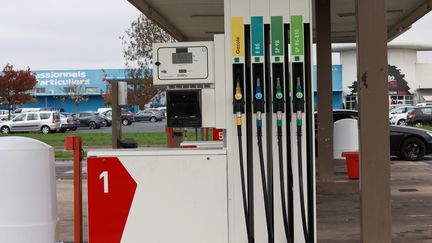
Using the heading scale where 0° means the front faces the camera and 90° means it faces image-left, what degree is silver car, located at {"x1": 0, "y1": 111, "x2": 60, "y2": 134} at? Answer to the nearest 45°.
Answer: approximately 90°

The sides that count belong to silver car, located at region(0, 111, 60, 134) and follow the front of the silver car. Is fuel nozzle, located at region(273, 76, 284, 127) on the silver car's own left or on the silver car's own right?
on the silver car's own left

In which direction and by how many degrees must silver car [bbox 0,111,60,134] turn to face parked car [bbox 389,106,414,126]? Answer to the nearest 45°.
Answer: approximately 180°

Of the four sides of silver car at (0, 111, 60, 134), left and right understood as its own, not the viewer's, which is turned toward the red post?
left

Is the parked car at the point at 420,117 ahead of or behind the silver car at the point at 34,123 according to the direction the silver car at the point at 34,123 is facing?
behind
